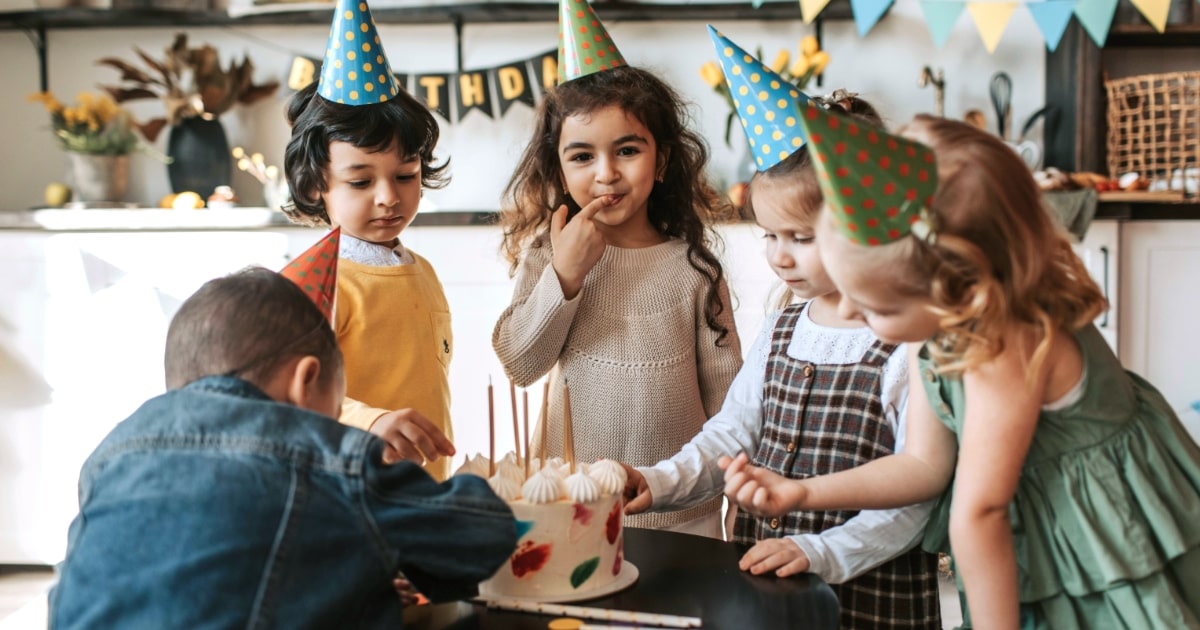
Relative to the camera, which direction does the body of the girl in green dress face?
to the viewer's left

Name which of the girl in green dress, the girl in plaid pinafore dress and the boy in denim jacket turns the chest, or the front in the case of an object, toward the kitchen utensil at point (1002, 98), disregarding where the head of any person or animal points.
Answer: the boy in denim jacket

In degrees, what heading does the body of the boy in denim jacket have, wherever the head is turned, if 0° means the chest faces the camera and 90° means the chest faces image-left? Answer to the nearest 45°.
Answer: approximately 225°

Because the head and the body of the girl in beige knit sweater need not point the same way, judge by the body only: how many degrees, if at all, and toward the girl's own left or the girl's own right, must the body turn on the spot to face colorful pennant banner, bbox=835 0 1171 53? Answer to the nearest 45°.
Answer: approximately 135° to the girl's own left

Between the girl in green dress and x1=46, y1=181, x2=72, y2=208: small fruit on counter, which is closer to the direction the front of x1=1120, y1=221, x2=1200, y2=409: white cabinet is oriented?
the girl in green dress

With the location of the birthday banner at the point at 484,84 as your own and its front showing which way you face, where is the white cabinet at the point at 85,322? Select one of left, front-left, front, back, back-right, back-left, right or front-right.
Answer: right

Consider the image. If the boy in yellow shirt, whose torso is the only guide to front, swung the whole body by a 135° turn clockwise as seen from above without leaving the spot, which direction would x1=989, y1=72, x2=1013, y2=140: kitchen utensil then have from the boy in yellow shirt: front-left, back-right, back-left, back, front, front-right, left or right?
back-right

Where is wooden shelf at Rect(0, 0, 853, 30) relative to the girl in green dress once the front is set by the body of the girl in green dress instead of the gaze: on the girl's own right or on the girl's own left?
on the girl's own right

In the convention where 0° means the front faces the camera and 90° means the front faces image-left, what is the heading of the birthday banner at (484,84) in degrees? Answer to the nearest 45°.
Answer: approximately 0°

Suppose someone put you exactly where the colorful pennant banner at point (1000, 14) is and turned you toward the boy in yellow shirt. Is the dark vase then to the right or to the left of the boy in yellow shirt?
right

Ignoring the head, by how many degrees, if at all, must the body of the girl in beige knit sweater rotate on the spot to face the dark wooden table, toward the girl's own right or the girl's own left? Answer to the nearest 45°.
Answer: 0° — they already face it

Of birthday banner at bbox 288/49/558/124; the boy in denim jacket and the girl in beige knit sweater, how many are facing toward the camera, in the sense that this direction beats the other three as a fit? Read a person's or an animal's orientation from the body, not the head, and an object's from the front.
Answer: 2

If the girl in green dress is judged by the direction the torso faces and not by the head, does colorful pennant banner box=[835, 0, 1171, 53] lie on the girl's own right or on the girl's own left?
on the girl's own right

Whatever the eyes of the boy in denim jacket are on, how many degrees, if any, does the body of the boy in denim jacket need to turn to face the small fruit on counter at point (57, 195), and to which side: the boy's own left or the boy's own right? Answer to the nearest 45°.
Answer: approximately 45° to the boy's own left
